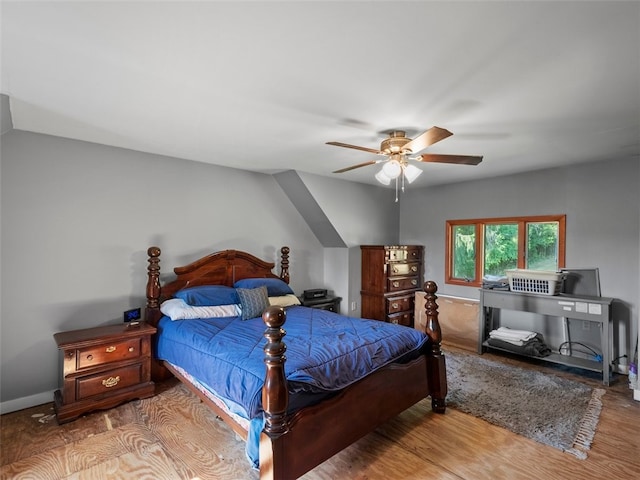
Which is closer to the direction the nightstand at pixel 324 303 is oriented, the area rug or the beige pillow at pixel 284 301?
the area rug

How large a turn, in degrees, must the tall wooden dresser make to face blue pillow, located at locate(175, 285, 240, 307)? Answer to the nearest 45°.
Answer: approximately 90° to its right

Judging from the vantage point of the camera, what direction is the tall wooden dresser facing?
facing the viewer and to the right of the viewer

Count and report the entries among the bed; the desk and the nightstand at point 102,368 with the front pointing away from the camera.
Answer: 0

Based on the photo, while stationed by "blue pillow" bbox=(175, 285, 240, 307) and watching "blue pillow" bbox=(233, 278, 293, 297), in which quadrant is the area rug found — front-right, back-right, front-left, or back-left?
front-right

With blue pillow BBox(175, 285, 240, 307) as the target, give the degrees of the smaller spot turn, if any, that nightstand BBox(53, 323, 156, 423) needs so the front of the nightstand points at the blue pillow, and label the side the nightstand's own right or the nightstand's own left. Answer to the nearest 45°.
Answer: approximately 45° to the nightstand's own left

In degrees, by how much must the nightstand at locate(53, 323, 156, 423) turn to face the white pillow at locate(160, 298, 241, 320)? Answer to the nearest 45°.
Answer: approximately 45° to its left

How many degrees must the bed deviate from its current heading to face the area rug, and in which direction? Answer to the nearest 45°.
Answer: approximately 45° to its left

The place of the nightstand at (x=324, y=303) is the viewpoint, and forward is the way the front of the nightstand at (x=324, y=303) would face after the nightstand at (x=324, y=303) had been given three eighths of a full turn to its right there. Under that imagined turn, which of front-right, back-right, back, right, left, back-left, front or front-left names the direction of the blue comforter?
left

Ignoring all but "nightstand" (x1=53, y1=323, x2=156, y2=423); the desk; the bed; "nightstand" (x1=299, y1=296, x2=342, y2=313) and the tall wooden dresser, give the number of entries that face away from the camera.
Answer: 0

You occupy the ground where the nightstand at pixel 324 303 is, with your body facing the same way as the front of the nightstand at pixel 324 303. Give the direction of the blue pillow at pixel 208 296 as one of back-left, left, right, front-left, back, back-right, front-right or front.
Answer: right

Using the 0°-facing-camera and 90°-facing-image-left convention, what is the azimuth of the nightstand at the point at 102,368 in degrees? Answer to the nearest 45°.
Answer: approximately 315°

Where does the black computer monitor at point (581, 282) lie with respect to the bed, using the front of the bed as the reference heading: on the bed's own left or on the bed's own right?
on the bed's own left
